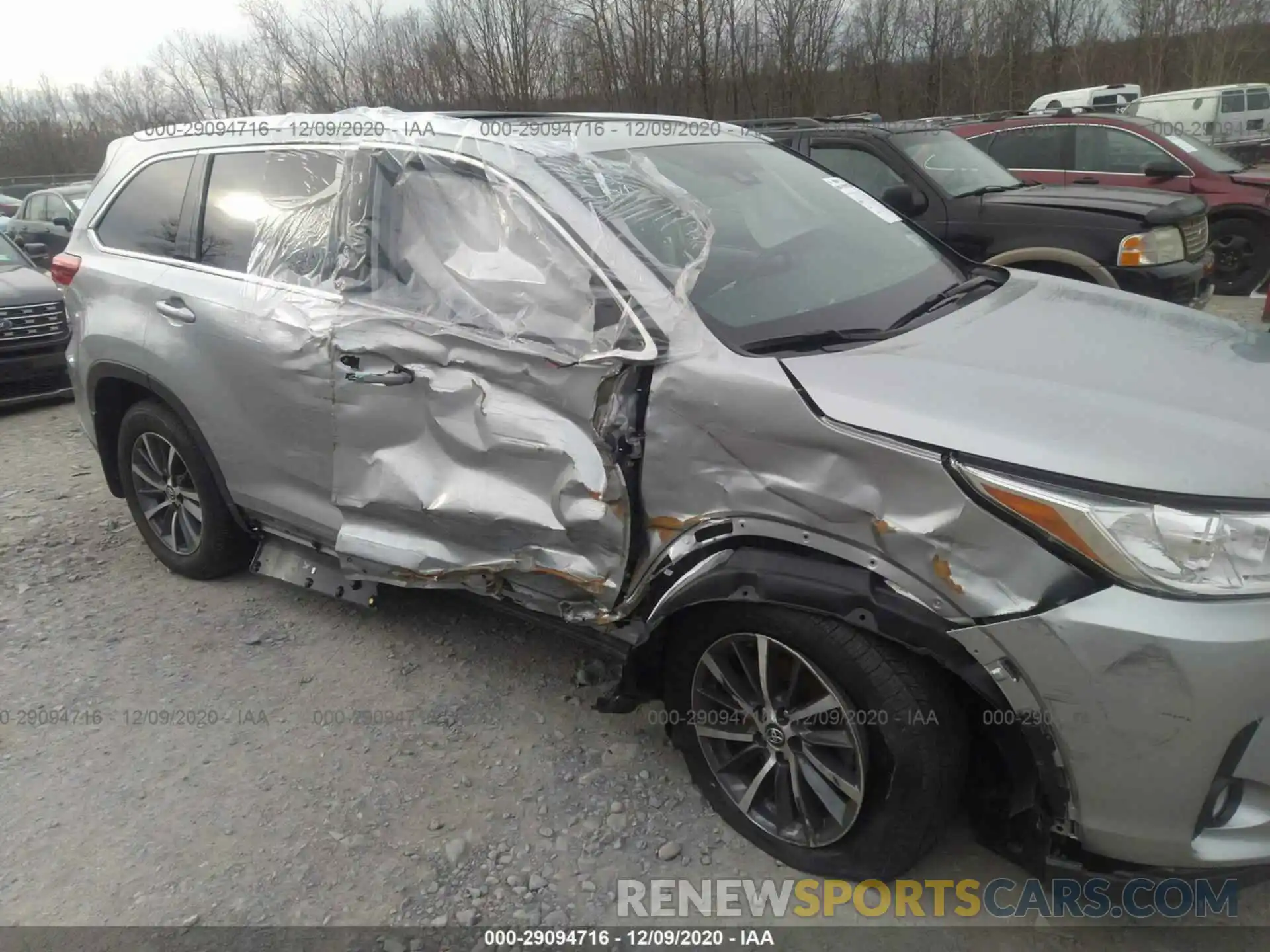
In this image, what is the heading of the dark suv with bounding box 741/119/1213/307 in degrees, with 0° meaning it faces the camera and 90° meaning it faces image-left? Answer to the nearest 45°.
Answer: approximately 315°

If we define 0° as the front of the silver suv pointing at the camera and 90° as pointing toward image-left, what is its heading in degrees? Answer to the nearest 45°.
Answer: approximately 315°

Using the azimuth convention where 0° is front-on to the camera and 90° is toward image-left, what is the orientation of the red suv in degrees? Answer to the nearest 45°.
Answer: approximately 315°

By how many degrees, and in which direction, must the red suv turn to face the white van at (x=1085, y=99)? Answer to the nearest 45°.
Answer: approximately 135° to its left
